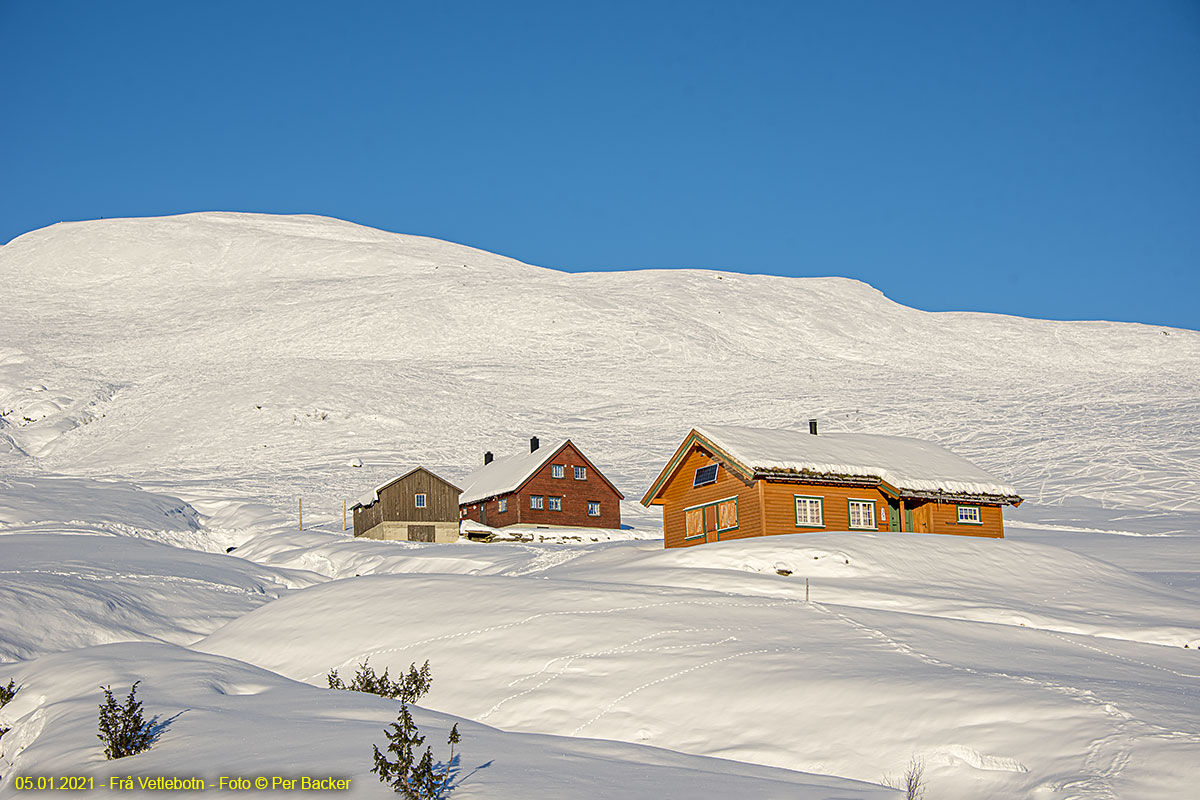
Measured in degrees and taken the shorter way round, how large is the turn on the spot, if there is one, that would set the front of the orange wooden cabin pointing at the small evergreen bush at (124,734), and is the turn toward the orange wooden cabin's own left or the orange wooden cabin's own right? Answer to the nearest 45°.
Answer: approximately 45° to the orange wooden cabin's own right

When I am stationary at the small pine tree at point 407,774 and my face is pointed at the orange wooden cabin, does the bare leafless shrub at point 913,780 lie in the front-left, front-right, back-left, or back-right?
front-right

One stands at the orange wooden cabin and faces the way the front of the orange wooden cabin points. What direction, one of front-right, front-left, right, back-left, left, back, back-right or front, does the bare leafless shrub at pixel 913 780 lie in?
front-right

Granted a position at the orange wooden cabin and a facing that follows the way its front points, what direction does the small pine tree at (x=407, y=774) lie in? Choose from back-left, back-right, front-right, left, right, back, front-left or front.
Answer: front-right

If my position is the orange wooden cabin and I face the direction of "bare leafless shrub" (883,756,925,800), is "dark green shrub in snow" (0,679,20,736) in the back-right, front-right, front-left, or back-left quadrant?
front-right

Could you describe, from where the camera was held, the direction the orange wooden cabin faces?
facing the viewer and to the right of the viewer
